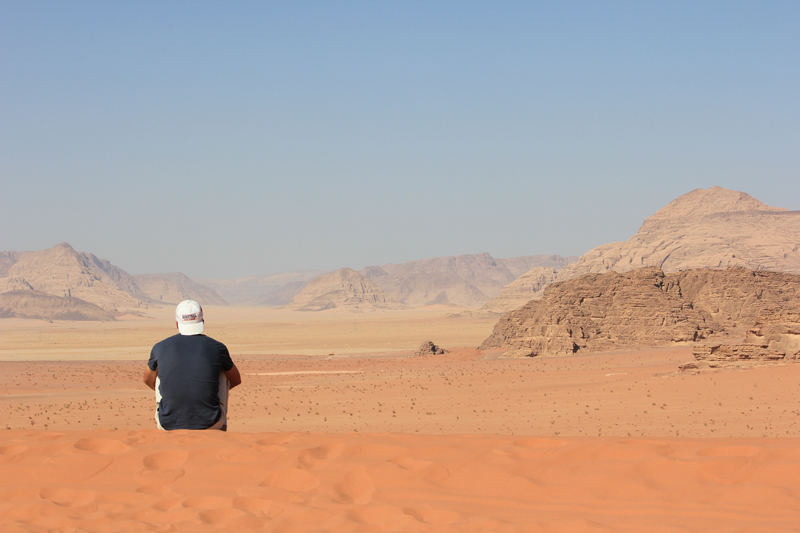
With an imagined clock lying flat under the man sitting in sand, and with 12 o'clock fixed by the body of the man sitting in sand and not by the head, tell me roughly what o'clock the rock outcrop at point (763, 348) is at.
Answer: The rock outcrop is roughly at 2 o'clock from the man sitting in sand.

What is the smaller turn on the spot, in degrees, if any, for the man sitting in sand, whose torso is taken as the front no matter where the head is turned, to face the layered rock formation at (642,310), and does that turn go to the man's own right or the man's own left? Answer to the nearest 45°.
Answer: approximately 45° to the man's own right

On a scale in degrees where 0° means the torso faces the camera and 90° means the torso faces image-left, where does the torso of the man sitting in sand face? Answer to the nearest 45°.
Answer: approximately 180°
